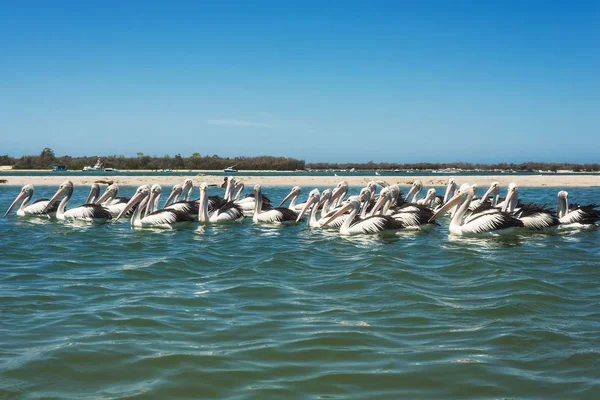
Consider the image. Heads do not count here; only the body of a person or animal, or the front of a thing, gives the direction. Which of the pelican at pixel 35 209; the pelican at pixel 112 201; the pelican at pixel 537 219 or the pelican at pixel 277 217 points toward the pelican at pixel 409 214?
the pelican at pixel 537 219

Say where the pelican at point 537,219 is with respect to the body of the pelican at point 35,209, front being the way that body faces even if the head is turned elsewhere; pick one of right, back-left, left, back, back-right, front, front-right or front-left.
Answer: back-left

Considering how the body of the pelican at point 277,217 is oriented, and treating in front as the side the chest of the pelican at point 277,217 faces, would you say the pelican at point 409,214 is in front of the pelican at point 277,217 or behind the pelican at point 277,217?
behind

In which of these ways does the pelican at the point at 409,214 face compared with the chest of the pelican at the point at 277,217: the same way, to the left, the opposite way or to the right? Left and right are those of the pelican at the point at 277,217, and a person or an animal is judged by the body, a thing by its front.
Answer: the same way

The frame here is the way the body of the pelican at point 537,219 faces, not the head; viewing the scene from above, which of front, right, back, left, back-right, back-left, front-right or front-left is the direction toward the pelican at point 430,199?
front-right

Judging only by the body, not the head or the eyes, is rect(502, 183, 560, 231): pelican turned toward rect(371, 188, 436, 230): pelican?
yes

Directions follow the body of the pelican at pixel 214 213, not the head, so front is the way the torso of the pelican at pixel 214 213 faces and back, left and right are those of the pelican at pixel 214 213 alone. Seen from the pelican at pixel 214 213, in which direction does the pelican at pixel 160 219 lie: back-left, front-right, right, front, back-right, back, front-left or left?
front-left

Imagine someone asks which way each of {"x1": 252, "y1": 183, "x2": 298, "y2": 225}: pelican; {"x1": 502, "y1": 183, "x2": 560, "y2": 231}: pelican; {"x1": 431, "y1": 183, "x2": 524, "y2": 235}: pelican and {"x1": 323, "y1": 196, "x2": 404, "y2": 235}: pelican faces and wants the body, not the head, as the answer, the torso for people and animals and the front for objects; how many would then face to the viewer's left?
4

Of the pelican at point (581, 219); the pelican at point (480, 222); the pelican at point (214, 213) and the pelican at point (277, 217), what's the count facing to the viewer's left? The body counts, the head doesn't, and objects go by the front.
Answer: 4

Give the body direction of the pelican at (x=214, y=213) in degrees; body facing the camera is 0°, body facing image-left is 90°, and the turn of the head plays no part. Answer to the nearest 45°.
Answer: approximately 90°

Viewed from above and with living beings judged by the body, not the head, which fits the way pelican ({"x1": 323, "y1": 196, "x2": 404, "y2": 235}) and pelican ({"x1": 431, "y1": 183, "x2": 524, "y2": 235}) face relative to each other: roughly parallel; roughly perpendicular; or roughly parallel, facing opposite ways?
roughly parallel

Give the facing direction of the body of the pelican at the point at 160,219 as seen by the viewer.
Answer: to the viewer's left

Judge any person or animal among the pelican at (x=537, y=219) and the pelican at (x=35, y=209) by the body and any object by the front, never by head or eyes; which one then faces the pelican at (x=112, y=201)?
the pelican at (x=537, y=219)

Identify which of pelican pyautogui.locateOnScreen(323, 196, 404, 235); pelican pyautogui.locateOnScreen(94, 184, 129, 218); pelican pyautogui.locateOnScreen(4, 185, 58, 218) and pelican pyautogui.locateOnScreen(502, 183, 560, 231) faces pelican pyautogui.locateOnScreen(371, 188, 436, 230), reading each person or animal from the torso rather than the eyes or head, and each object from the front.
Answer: pelican pyautogui.locateOnScreen(502, 183, 560, 231)

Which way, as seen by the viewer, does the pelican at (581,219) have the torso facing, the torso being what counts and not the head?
to the viewer's left

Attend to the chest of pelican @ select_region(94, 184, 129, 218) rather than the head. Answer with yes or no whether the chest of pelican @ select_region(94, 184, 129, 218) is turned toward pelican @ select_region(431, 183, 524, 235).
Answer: no

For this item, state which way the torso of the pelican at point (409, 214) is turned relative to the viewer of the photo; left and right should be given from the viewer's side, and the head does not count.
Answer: facing to the left of the viewer

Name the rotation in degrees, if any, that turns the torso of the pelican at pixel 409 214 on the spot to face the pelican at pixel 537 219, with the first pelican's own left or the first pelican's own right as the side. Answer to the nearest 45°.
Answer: approximately 180°

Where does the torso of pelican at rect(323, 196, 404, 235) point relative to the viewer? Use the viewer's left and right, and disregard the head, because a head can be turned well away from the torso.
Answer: facing to the left of the viewer

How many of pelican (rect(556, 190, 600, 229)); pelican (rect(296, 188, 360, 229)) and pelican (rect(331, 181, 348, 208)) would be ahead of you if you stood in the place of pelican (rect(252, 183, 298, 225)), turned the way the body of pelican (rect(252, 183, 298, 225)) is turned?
0

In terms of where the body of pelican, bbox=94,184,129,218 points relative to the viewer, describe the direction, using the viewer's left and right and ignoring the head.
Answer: facing to the left of the viewer
